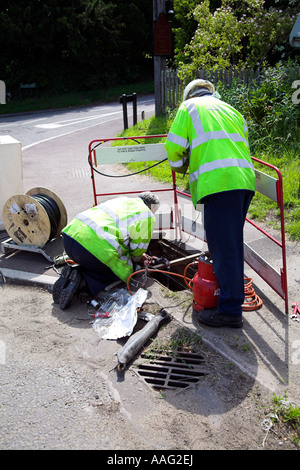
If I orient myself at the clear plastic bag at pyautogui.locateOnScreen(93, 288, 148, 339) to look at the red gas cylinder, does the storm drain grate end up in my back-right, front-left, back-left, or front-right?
front-right

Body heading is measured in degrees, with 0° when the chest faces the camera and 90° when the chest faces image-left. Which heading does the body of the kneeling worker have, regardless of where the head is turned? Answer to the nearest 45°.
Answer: approximately 225°

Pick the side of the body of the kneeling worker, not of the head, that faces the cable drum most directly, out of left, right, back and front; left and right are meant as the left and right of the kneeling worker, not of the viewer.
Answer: left

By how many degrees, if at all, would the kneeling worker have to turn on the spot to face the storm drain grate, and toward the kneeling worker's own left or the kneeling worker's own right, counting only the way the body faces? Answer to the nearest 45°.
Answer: approximately 135° to the kneeling worker's own right

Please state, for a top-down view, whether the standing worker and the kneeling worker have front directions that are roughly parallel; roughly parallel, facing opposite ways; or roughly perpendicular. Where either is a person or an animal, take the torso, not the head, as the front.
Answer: roughly perpendicular

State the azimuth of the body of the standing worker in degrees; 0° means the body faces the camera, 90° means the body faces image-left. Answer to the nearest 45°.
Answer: approximately 135°

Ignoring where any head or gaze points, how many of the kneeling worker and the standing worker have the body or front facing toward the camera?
0
